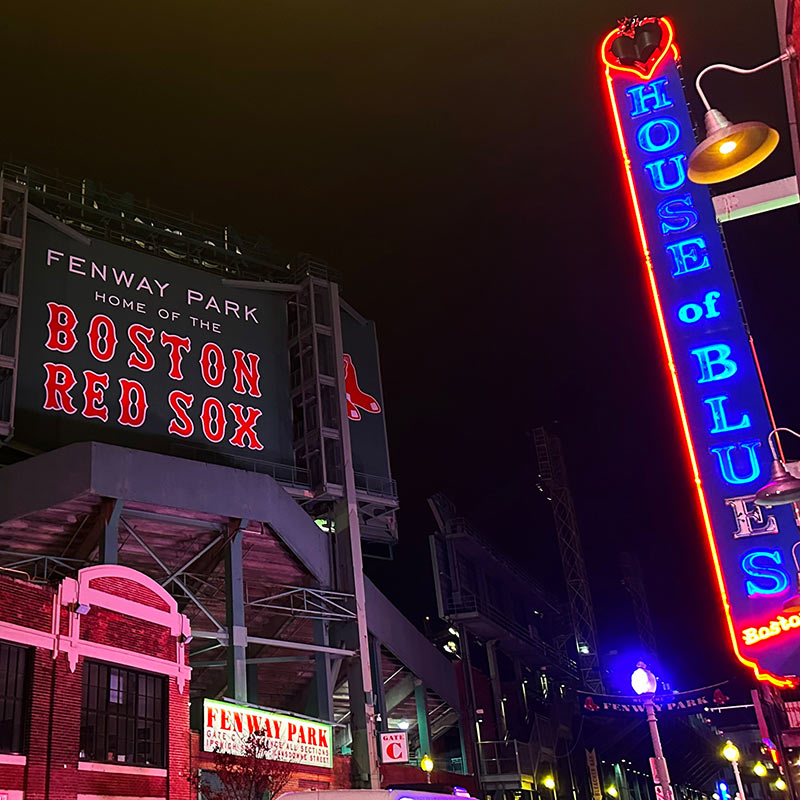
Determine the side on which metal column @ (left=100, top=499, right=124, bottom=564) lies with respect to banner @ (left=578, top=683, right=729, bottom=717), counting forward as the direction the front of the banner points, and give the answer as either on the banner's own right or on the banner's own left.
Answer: on the banner's own right

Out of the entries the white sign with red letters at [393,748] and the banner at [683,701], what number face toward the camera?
2

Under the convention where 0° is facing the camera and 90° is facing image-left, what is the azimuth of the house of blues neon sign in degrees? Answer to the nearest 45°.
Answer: approximately 0°

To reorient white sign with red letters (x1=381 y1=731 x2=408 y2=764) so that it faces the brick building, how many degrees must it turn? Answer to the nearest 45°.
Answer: approximately 45° to its right

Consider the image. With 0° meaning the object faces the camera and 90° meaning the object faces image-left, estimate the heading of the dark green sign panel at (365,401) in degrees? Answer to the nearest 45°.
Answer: approximately 315°

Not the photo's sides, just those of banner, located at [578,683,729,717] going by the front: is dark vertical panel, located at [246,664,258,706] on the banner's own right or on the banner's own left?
on the banner's own right

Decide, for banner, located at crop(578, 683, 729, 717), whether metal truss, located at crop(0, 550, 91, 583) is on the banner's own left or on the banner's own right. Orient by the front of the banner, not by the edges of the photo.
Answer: on the banner's own right
